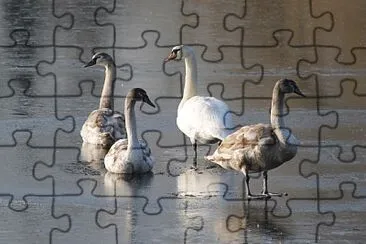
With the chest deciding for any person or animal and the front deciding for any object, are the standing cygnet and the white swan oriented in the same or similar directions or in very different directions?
very different directions

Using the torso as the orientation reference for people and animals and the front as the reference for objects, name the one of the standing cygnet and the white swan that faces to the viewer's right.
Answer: the standing cygnet

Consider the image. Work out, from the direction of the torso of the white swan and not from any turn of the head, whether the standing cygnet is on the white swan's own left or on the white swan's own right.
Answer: on the white swan's own left

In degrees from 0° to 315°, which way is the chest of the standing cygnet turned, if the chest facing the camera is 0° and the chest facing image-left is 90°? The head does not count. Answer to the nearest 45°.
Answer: approximately 270°

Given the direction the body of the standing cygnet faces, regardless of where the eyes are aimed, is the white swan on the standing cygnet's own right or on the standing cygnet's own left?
on the standing cygnet's own left

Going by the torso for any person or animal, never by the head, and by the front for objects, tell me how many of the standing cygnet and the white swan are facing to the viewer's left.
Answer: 1

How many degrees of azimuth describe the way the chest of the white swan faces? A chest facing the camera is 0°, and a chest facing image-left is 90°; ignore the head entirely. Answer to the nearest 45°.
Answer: approximately 90°
